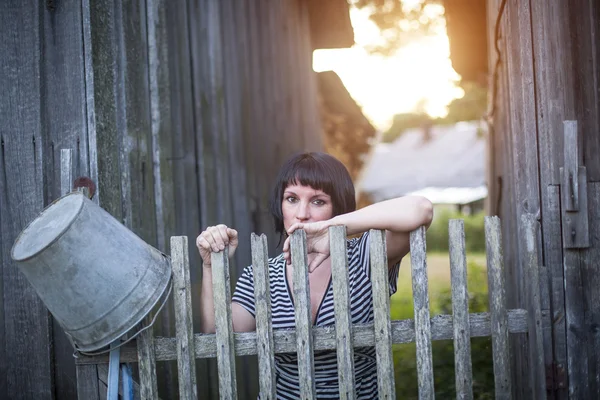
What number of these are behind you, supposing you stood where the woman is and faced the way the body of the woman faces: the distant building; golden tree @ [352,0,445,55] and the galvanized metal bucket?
2

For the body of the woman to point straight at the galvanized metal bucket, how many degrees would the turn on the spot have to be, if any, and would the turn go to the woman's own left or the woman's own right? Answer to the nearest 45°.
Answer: approximately 45° to the woman's own right

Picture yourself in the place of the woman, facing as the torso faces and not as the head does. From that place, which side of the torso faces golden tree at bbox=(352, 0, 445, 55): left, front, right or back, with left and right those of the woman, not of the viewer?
back

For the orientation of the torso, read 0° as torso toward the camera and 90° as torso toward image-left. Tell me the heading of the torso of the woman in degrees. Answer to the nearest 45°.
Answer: approximately 0°

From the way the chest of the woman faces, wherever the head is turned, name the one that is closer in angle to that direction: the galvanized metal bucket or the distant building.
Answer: the galvanized metal bucket

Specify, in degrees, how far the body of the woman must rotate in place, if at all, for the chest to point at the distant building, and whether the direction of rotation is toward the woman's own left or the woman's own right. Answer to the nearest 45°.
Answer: approximately 180°
